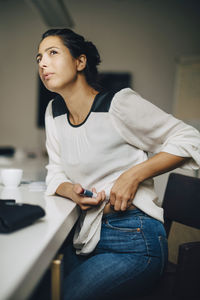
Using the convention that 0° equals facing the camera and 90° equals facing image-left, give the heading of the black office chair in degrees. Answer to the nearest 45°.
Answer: approximately 45°

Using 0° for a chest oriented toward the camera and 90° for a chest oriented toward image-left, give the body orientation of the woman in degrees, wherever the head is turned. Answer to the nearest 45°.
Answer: approximately 45°
